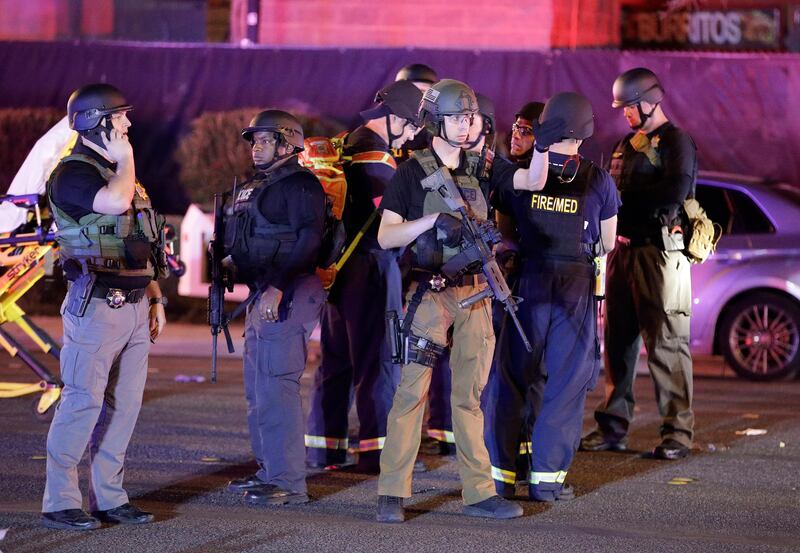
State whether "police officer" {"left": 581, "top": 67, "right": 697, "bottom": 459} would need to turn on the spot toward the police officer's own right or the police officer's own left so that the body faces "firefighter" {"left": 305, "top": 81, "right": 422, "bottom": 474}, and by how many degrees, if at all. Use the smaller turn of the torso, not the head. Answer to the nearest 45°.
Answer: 0° — they already face them

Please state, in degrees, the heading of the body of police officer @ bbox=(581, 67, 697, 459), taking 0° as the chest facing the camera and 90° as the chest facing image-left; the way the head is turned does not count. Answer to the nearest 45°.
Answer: approximately 45°

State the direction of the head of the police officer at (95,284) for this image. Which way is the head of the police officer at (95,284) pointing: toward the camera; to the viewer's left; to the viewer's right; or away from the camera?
to the viewer's right

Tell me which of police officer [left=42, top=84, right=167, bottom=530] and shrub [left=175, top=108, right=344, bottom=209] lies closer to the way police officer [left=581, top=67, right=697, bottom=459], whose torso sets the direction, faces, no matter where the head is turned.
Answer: the police officer

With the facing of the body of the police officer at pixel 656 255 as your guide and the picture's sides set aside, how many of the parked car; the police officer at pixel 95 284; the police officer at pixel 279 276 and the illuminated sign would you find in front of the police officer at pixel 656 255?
2

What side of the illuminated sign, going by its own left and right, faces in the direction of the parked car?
front

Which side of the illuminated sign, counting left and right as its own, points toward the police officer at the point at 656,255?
front

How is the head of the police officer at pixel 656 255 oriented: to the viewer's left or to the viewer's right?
to the viewer's left

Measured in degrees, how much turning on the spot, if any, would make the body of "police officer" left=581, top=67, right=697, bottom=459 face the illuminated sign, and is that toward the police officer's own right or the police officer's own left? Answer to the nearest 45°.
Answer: approximately 135° to the police officer's own right

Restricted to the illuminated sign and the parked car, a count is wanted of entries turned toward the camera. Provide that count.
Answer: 1

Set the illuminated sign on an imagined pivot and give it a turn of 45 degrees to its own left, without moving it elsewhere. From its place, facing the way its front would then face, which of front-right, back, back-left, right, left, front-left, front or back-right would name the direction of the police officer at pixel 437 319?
front-right

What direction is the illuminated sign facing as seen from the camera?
toward the camera

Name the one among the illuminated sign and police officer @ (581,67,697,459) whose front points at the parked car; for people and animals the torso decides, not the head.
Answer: the illuminated sign
